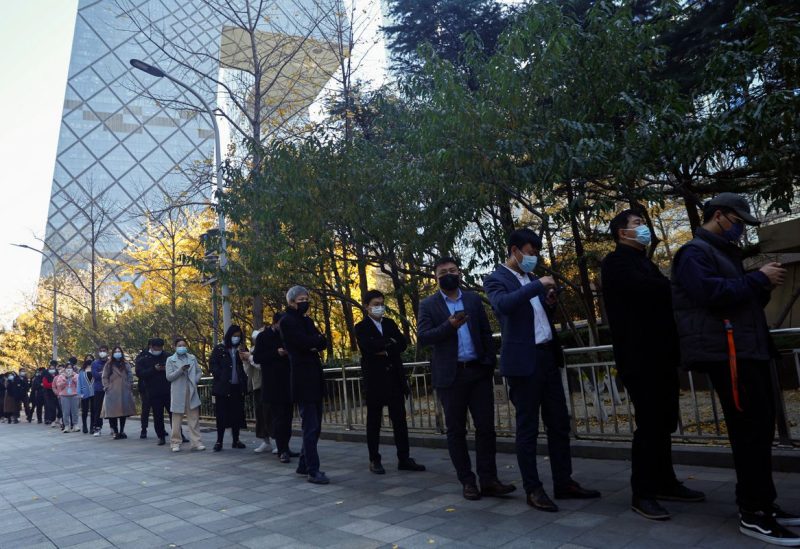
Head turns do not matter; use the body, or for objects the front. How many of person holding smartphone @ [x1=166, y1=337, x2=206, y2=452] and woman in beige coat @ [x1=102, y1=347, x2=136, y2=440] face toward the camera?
2
